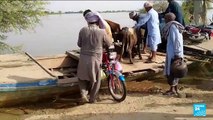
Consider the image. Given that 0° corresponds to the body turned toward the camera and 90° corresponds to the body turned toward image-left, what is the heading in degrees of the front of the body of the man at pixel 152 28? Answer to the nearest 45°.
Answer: approximately 90°

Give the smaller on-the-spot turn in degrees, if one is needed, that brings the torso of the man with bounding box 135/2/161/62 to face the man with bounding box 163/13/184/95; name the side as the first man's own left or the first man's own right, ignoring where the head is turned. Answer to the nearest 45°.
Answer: approximately 90° to the first man's own left

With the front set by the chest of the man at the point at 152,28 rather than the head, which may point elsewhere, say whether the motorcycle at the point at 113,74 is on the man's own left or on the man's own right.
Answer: on the man's own left

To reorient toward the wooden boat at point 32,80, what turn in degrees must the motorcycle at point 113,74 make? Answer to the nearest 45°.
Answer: approximately 135° to its right

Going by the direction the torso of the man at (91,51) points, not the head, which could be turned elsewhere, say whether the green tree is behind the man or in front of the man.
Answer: in front

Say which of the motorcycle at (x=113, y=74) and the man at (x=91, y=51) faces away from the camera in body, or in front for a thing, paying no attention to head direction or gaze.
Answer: the man

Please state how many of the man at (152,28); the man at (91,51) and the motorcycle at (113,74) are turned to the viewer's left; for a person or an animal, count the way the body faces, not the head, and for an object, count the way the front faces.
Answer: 1

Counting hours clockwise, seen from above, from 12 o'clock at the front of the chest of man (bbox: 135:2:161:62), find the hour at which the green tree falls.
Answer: The green tree is roughly at 1 o'clock from the man.

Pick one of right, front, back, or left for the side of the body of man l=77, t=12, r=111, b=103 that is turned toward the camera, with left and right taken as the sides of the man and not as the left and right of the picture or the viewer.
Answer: back
